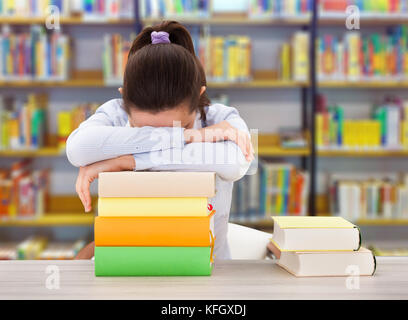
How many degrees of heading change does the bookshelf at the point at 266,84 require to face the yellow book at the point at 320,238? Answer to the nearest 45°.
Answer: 0° — it already faces it

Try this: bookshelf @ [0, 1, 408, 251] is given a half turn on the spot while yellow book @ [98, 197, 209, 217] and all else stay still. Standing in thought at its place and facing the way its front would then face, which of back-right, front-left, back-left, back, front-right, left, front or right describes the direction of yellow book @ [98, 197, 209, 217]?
back

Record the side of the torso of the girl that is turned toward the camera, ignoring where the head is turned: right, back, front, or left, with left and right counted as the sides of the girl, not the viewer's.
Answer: front

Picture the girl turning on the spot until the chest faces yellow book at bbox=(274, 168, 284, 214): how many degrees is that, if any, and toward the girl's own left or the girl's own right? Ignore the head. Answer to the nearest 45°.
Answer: approximately 180°

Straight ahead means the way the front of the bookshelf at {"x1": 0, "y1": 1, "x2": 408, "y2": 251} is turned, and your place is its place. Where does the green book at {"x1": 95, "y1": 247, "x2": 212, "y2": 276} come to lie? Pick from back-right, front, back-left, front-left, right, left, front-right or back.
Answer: front

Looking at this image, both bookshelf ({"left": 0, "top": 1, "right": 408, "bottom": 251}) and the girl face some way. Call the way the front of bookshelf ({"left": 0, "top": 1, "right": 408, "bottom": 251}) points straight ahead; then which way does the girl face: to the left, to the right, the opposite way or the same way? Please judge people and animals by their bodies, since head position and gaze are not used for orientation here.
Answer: the same way

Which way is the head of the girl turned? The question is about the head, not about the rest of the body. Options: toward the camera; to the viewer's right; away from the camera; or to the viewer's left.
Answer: toward the camera

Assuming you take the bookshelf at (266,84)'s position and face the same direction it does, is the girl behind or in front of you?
in front

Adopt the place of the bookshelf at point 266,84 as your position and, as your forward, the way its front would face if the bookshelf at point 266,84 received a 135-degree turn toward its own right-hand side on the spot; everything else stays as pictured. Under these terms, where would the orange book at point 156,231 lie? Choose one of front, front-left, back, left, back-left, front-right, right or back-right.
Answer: back-left

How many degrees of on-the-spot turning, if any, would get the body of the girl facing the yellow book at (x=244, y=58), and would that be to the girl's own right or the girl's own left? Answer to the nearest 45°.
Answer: approximately 180°

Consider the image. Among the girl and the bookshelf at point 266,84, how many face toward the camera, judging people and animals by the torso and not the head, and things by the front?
2

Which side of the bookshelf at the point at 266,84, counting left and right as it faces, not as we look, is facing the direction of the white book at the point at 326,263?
front

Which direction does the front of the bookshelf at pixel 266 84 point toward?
toward the camera

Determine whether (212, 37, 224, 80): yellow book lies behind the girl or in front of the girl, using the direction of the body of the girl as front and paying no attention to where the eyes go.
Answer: behind

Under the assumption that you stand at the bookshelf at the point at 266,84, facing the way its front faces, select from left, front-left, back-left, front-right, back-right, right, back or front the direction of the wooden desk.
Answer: front
